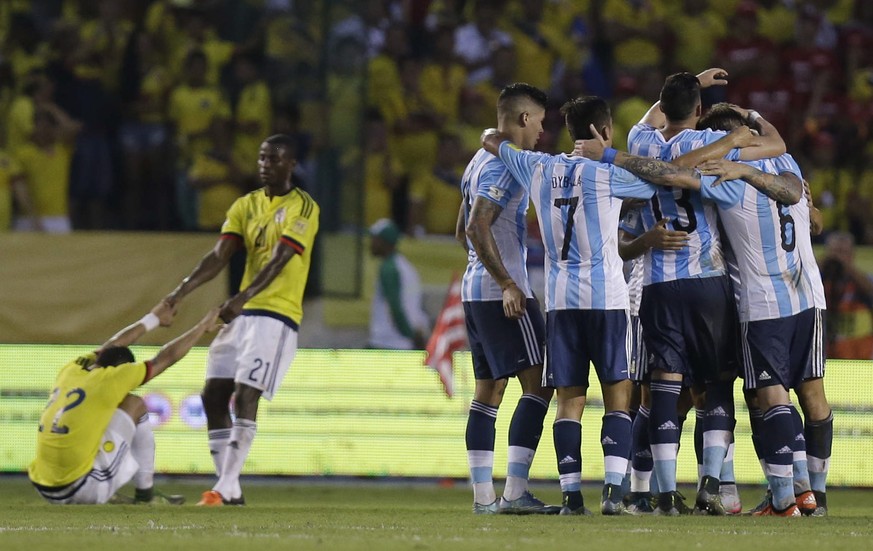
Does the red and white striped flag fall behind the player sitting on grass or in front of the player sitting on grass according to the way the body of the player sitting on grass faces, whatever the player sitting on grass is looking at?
in front

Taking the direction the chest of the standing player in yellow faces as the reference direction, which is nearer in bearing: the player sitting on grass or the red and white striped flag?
the player sitting on grass

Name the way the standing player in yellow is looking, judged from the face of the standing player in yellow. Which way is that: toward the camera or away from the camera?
toward the camera

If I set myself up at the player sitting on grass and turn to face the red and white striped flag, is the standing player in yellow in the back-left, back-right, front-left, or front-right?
front-right

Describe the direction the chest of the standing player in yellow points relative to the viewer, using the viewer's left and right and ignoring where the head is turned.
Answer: facing the viewer and to the left of the viewer

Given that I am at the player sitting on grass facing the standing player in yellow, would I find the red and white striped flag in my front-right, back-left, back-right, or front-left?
front-left

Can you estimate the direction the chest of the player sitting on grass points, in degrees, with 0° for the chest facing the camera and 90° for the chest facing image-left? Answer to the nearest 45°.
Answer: approximately 225°

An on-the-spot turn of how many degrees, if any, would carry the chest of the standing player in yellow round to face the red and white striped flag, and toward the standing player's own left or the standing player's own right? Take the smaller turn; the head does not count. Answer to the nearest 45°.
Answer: approximately 180°

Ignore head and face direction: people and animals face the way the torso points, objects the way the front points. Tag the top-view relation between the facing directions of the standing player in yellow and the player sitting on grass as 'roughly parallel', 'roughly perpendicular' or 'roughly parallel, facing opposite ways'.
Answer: roughly parallel, facing opposite ways
